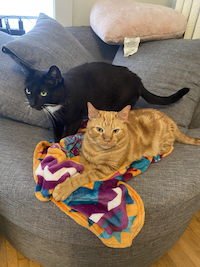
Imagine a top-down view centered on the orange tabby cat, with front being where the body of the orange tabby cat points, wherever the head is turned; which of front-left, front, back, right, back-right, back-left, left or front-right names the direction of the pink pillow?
back-right

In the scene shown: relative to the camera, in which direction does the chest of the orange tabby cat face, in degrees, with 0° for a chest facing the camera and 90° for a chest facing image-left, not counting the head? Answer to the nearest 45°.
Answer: approximately 45°
